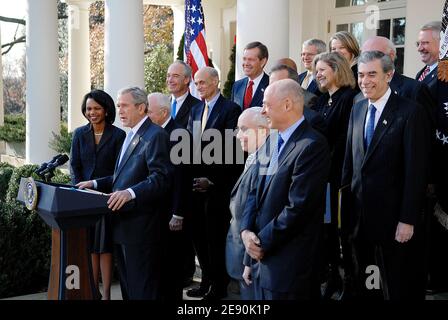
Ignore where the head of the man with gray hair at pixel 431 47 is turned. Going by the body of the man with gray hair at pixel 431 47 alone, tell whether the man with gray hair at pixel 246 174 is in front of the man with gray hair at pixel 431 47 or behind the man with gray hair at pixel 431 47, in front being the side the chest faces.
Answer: in front

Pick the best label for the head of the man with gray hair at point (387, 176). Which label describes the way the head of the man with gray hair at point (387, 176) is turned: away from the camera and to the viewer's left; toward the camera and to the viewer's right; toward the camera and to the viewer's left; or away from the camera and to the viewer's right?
toward the camera and to the viewer's left

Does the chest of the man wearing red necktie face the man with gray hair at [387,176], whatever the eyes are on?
no

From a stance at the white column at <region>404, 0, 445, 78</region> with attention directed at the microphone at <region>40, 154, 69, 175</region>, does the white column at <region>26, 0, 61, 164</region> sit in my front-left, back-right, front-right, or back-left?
front-right

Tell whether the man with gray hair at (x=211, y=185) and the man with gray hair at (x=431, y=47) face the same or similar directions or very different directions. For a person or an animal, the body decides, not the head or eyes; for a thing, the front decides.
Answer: same or similar directions

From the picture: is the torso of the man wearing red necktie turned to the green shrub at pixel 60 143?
no

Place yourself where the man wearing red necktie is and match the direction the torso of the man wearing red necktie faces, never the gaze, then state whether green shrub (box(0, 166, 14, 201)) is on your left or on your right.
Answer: on your right

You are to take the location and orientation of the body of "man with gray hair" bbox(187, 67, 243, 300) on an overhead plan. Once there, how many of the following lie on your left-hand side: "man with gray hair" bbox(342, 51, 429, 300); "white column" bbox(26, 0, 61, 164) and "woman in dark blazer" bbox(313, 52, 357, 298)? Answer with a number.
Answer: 2

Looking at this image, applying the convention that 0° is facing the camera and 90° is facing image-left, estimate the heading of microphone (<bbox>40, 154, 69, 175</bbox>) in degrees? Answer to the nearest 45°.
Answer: approximately 270°

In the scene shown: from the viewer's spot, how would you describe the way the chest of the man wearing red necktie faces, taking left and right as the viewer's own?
facing the viewer and to the left of the viewer

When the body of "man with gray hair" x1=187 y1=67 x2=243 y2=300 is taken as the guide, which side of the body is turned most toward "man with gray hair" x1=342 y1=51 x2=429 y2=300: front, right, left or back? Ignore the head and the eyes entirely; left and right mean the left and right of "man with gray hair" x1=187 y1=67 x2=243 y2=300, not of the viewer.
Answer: left

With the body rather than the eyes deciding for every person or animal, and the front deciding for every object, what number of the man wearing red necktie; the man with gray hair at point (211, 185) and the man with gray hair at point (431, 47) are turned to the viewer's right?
0

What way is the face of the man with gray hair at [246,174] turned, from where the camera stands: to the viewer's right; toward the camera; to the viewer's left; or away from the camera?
to the viewer's left

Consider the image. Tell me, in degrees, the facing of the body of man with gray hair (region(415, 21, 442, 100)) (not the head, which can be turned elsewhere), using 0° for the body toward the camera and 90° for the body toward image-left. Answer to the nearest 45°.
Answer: approximately 45°

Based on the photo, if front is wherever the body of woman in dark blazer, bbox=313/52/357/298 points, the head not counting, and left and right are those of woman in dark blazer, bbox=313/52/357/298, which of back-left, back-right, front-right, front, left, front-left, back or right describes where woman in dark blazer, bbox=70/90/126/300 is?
front-right
